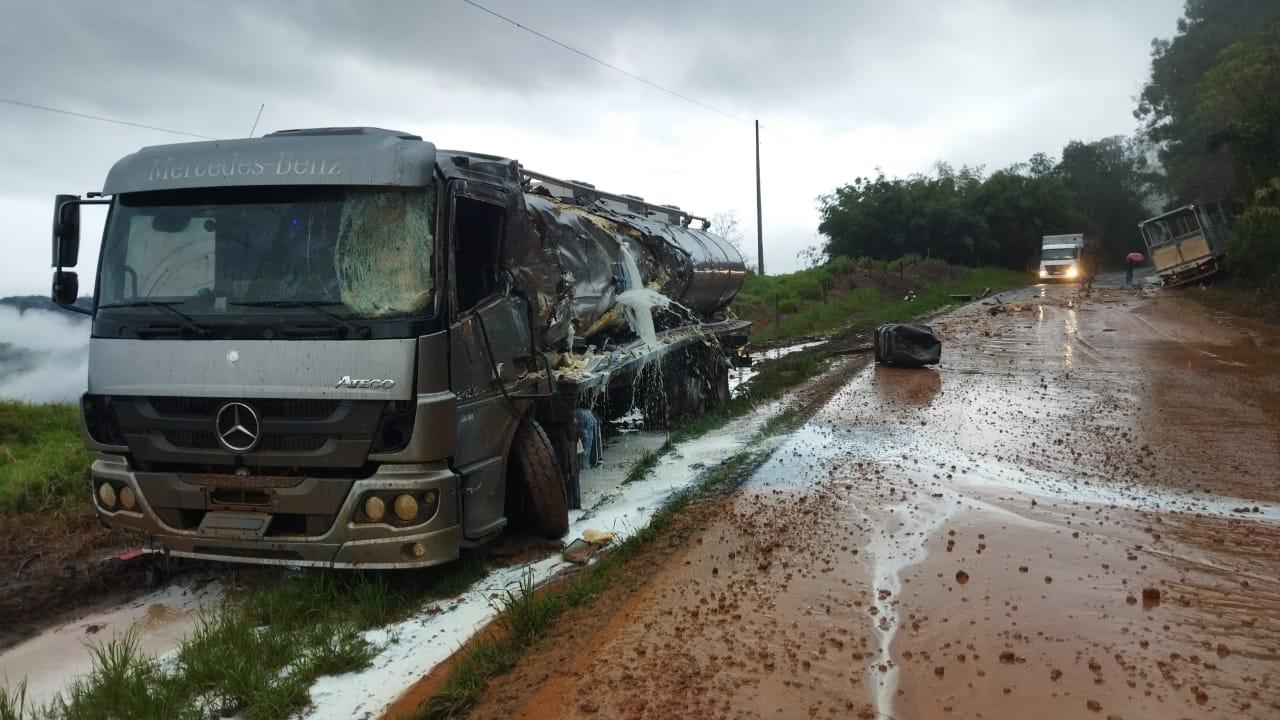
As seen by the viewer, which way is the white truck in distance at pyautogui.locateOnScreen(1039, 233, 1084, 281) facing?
toward the camera

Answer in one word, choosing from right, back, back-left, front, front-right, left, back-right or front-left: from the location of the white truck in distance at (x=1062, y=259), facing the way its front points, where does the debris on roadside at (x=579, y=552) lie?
front

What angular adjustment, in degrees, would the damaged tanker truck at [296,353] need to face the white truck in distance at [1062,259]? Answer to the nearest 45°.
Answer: approximately 180°

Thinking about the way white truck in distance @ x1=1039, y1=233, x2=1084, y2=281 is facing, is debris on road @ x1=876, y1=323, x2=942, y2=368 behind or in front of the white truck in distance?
in front

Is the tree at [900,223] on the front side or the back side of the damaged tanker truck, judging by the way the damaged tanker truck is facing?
on the back side

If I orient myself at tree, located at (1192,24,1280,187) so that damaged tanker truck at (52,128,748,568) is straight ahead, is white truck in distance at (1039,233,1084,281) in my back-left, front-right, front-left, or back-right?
back-right

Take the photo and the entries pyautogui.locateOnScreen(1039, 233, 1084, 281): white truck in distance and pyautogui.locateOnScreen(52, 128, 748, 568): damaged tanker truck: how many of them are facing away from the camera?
0

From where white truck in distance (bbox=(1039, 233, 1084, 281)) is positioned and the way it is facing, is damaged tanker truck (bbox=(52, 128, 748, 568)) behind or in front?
in front

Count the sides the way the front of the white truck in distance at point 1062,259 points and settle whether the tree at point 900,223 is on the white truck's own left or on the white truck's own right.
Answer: on the white truck's own right

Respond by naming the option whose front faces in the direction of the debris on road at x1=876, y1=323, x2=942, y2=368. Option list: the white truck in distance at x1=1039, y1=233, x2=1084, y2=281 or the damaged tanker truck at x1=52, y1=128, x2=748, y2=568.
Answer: the white truck in distance

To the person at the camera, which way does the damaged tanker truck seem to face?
facing the viewer and to the left of the viewer

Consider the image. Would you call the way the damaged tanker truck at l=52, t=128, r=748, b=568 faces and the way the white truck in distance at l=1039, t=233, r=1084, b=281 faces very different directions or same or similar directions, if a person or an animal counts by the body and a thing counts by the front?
same or similar directions
